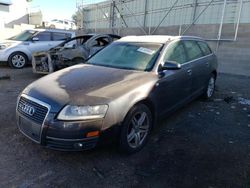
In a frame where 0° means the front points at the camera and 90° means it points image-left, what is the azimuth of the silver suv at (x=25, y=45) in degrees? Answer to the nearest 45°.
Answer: approximately 45°

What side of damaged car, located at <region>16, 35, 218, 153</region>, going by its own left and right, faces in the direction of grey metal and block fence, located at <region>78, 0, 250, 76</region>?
back

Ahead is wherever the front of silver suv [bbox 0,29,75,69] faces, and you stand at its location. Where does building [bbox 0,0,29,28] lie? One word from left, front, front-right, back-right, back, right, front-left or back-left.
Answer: back-right

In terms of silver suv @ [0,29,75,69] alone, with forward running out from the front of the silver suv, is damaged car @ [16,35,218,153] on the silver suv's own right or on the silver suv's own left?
on the silver suv's own left

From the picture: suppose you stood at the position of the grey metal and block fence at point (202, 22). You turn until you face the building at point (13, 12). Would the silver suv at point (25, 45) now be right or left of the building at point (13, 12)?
left

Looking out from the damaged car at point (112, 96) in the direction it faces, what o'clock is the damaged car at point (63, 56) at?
the damaged car at point (63, 56) is roughly at 4 o'clock from the damaged car at point (112, 96).
